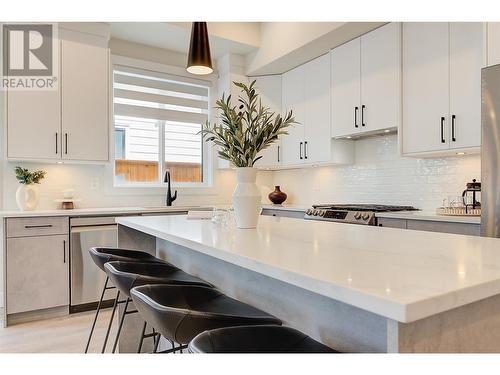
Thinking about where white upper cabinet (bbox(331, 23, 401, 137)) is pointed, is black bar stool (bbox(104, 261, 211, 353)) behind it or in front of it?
in front

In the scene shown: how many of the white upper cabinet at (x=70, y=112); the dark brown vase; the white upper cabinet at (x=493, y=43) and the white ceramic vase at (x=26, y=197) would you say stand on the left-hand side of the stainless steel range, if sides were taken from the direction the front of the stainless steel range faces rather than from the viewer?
1

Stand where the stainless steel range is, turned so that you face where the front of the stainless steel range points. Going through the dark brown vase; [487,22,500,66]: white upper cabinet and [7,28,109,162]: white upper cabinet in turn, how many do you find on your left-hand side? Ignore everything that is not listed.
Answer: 1

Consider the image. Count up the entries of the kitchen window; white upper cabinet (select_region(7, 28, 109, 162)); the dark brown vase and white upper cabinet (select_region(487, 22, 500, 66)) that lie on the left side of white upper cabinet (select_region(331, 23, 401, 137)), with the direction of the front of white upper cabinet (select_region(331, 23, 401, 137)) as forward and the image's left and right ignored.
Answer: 1

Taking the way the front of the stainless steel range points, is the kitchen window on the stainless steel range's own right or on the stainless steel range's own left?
on the stainless steel range's own right

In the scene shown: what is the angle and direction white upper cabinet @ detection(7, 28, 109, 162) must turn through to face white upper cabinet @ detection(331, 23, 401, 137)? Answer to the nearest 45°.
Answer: approximately 45° to its left

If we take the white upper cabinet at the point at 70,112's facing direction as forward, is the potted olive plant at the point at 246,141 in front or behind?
in front

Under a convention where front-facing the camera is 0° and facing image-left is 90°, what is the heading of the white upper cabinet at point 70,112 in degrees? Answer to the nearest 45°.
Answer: approximately 0°

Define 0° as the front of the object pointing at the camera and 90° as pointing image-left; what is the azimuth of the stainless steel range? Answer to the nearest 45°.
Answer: approximately 45°

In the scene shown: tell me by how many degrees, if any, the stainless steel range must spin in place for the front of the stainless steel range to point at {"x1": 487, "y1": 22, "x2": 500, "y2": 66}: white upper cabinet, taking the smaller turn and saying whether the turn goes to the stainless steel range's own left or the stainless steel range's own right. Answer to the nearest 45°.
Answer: approximately 90° to the stainless steel range's own left

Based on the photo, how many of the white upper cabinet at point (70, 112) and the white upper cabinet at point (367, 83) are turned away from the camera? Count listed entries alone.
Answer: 0

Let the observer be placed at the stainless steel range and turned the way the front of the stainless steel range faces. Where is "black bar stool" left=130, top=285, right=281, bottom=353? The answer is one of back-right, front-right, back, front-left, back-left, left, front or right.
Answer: front-left

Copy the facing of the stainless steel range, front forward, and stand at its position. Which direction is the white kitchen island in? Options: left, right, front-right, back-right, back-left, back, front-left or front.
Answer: front-left

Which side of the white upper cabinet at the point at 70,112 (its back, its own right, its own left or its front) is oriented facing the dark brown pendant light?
front

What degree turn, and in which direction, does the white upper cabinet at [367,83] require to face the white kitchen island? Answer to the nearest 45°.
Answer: approximately 45° to its left

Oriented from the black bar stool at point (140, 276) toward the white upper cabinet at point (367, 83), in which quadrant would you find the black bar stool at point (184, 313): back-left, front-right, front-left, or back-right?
back-right
